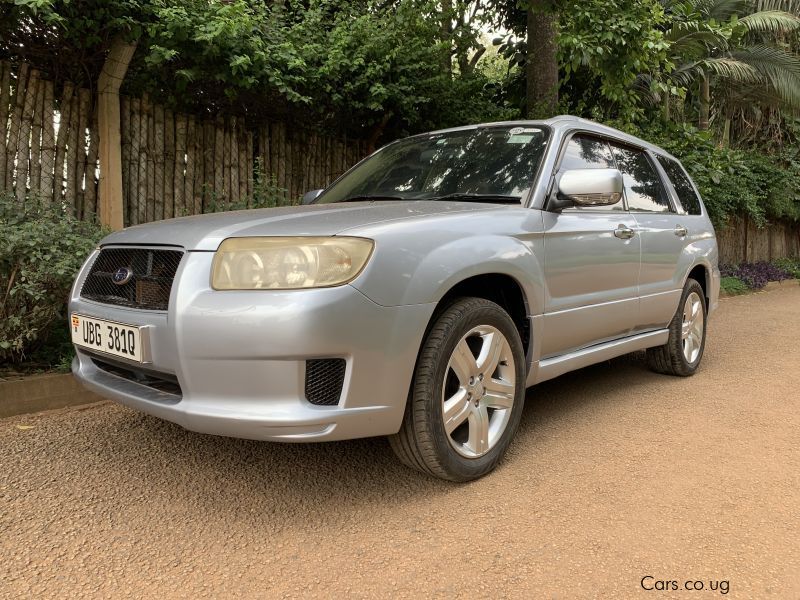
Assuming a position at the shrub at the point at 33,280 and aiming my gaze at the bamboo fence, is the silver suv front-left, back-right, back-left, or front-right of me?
back-right

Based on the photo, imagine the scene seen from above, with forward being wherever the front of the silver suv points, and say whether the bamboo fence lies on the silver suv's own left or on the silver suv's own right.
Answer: on the silver suv's own right

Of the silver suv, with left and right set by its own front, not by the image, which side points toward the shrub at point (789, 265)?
back

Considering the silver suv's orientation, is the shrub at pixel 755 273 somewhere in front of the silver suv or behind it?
behind

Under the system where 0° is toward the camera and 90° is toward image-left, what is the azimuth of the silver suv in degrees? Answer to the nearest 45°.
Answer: approximately 45°

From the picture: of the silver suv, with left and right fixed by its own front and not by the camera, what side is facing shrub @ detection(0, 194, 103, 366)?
right

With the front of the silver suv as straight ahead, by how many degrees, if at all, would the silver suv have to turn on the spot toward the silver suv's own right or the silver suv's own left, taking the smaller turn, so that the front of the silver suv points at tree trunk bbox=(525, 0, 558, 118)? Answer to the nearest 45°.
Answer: approximately 135° to the silver suv's own right

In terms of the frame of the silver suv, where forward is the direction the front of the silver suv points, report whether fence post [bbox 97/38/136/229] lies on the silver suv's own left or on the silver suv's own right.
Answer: on the silver suv's own right
